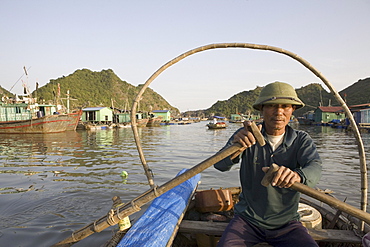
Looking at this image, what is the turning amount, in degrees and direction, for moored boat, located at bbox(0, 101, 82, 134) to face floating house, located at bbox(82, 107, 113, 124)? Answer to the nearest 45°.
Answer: approximately 45° to its left

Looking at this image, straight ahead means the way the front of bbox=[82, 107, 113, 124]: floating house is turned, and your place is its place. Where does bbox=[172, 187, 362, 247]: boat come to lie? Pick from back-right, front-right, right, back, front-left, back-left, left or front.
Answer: front-left

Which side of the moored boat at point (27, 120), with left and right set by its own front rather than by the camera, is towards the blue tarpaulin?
right

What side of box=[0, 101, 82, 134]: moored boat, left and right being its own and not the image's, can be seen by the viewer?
right

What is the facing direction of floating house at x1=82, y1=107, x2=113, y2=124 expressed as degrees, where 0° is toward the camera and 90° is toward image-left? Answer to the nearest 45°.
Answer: approximately 45°

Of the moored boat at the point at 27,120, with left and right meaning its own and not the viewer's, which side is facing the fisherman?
right

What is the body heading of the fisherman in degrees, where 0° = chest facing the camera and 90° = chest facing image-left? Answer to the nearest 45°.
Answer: approximately 0°

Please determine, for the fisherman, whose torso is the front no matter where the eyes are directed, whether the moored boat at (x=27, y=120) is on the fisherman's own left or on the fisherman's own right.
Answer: on the fisherman's own right

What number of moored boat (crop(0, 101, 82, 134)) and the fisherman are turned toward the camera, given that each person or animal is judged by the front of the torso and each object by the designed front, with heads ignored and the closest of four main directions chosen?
1
